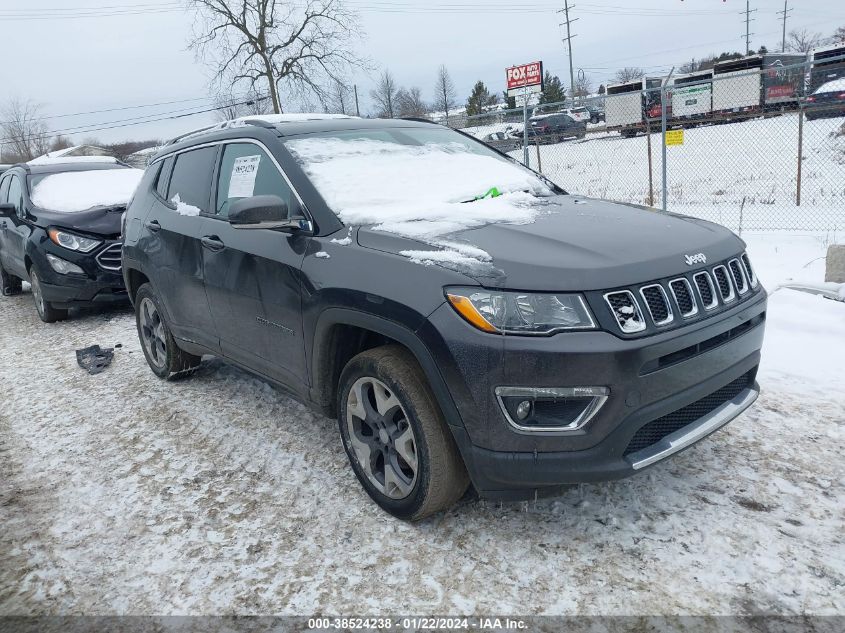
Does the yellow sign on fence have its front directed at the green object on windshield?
yes

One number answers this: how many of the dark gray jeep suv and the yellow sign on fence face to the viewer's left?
0

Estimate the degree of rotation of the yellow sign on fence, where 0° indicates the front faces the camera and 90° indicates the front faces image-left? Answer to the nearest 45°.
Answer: approximately 0°

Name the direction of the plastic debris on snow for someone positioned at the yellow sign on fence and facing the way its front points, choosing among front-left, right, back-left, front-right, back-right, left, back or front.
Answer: front-right

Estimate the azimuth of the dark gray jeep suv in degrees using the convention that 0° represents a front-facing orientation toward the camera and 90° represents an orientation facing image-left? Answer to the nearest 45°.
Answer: approximately 315°

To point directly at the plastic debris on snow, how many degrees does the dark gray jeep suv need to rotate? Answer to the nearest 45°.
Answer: approximately 180°

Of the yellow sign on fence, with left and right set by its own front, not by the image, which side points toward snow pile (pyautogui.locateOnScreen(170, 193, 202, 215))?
front
